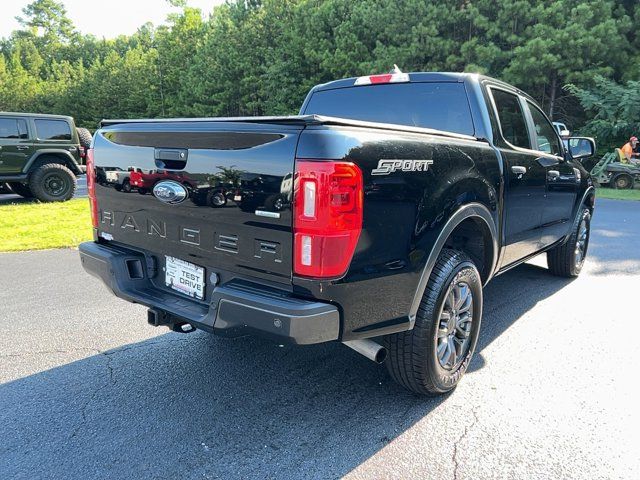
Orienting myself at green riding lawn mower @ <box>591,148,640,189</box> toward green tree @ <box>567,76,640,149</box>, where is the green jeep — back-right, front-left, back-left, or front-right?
back-left

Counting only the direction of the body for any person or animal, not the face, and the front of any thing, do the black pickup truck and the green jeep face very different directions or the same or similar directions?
very different directions

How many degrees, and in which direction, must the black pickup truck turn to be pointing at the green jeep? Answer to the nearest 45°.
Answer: approximately 90° to its left

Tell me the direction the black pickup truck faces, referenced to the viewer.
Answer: facing away from the viewer and to the right of the viewer

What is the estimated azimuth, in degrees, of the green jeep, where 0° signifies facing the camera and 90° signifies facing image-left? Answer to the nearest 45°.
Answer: approximately 90°

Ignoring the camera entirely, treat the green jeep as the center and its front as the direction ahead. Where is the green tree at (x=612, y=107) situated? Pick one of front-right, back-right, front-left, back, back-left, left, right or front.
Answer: back

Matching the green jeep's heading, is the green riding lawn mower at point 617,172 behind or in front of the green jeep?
behind

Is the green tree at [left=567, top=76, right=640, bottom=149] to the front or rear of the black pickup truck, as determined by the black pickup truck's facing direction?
to the front

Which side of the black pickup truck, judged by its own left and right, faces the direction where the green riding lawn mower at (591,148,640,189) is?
front

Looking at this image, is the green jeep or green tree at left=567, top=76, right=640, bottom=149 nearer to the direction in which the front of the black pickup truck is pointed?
the green tree

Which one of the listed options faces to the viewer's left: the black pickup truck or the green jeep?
the green jeep
